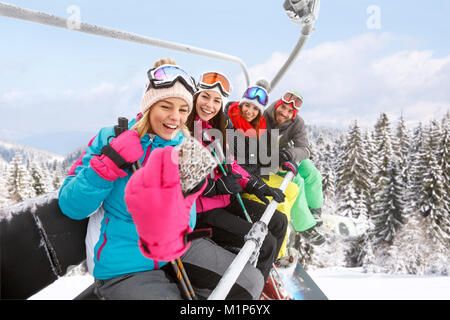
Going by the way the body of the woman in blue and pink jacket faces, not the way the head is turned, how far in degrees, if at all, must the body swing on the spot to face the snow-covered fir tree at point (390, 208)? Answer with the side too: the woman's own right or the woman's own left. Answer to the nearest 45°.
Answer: approximately 90° to the woman's own left

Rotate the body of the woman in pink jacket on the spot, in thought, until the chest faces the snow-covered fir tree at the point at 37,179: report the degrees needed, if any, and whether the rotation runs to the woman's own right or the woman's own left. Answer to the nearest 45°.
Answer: approximately 180°

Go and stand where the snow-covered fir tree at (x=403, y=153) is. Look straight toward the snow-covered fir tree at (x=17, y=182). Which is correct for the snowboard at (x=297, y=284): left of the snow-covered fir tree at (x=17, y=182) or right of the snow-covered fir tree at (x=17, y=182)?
left

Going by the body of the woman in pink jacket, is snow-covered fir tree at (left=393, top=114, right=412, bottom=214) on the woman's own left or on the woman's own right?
on the woman's own left
